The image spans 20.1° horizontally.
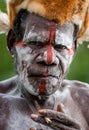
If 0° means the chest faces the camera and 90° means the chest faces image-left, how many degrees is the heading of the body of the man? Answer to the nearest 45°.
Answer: approximately 0°
